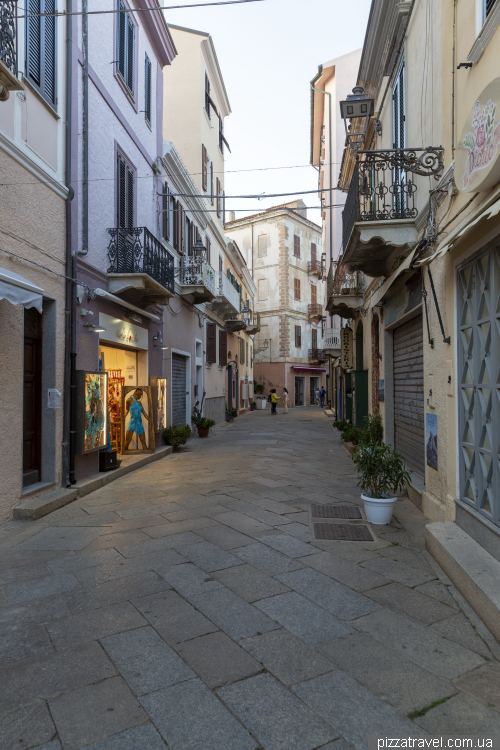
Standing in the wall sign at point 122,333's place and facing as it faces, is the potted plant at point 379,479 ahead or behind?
ahead

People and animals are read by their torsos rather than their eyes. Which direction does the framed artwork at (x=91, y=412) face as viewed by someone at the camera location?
facing the viewer and to the right of the viewer

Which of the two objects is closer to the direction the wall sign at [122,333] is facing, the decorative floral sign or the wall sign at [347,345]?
the decorative floral sign

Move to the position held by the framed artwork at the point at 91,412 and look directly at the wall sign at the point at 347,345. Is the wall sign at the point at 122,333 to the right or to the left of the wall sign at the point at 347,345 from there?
left

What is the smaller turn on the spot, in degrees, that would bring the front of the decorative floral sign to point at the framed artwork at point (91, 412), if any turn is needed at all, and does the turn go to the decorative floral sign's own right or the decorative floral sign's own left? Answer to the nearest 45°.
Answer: approximately 45° to the decorative floral sign's own right

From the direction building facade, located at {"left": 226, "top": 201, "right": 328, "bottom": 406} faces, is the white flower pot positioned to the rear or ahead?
ahead

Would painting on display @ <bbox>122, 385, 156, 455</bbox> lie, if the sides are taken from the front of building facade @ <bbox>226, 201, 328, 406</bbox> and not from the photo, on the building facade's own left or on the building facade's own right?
on the building facade's own right

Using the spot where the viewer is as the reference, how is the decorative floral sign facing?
facing the viewer and to the left of the viewer

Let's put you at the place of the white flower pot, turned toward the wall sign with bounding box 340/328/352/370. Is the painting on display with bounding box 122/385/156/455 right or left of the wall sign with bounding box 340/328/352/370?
left

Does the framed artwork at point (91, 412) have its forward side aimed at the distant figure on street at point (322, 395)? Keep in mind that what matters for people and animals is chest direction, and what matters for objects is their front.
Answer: no

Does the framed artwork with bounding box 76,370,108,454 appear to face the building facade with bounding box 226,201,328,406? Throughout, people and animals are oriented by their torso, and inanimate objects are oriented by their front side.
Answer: no

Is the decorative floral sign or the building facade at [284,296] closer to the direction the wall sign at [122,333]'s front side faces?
the decorative floral sign

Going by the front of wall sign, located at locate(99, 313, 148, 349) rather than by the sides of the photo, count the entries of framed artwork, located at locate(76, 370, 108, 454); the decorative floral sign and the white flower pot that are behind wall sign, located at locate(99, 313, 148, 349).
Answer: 0

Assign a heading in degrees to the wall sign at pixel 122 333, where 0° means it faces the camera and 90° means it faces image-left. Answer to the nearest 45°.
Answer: approximately 315°

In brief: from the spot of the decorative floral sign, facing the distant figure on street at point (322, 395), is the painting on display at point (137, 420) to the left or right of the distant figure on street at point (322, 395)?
left
